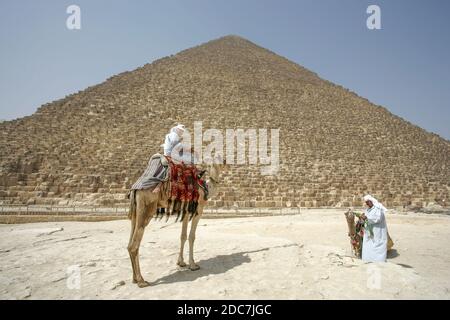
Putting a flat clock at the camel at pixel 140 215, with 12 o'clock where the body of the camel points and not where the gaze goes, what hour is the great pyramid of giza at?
The great pyramid of giza is roughly at 11 o'clock from the camel.

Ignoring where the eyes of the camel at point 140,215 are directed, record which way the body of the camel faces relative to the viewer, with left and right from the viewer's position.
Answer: facing away from the viewer and to the right of the viewer
